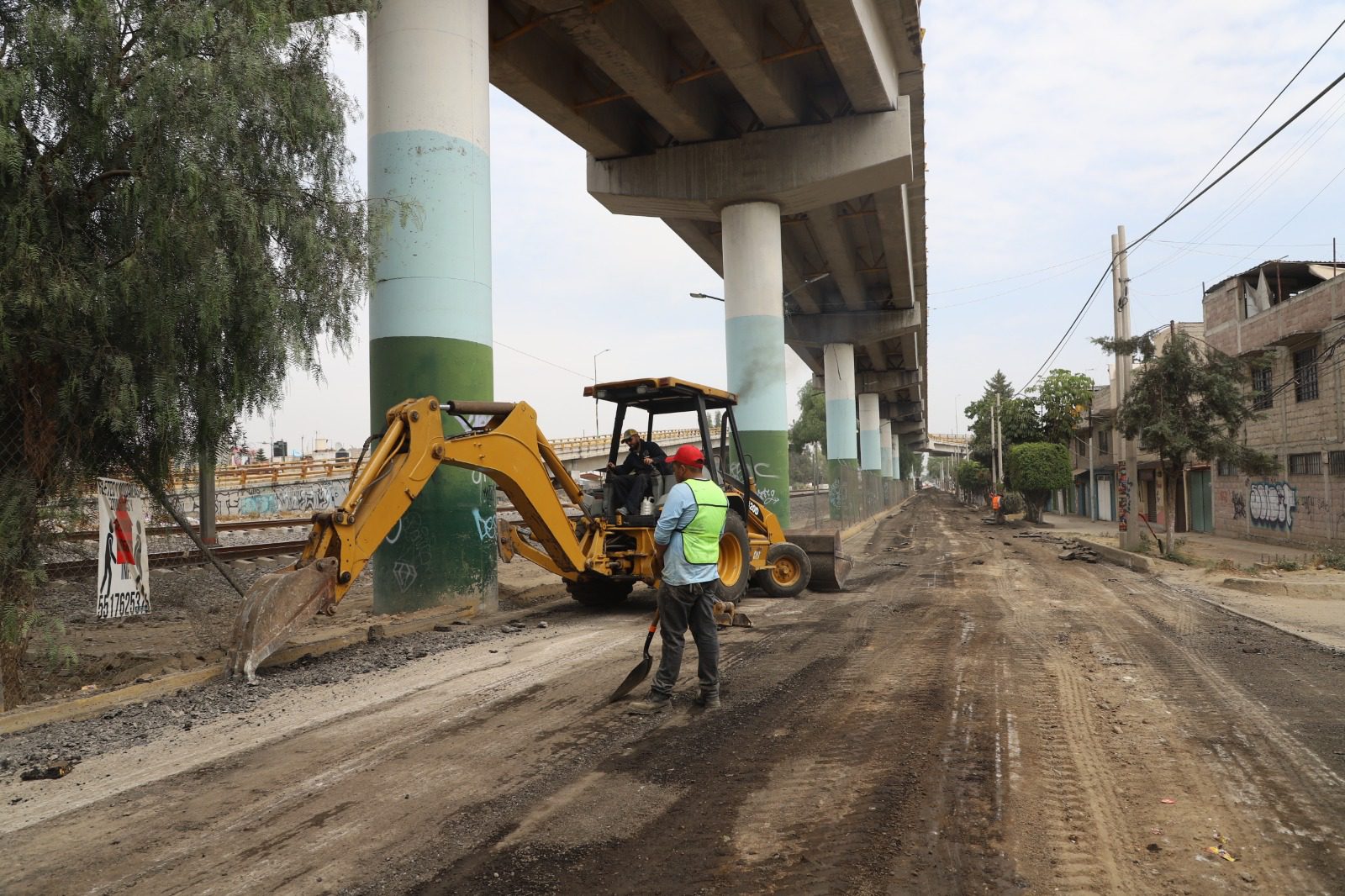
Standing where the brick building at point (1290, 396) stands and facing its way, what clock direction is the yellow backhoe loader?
The yellow backhoe loader is roughly at 11 o'clock from the brick building.

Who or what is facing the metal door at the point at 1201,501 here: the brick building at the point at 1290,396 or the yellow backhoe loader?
the yellow backhoe loader

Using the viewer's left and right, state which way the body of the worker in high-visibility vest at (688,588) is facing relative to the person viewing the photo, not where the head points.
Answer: facing away from the viewer and to the left of the viewer

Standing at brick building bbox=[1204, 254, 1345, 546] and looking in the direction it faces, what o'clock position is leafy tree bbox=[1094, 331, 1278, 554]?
The leafy tree is roughly at 11 o'clock from the brick building.

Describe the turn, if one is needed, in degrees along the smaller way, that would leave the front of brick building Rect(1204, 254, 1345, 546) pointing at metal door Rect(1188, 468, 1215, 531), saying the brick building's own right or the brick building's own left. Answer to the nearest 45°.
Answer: approximately 135° to the brick building's own right

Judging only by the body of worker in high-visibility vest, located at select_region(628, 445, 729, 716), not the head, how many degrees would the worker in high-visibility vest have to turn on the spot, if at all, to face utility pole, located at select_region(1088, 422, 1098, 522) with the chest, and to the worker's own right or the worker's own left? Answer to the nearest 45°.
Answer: approximately 90° to the worker's own right

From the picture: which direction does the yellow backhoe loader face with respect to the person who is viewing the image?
facing away from the viewer and to the right of the viewer

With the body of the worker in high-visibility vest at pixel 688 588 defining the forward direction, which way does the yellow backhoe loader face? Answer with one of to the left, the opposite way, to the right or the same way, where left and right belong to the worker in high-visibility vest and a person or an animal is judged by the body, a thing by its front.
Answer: to the right

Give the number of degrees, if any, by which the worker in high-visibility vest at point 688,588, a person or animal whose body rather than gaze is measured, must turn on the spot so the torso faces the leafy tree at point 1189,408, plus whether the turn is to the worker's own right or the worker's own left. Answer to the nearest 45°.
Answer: approximately 90° to the worker's own right

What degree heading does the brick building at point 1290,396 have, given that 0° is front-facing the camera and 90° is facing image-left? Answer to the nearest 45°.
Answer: approximately 45°

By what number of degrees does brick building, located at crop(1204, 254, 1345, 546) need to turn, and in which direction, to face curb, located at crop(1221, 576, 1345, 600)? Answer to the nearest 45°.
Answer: approximately 45° to its left
